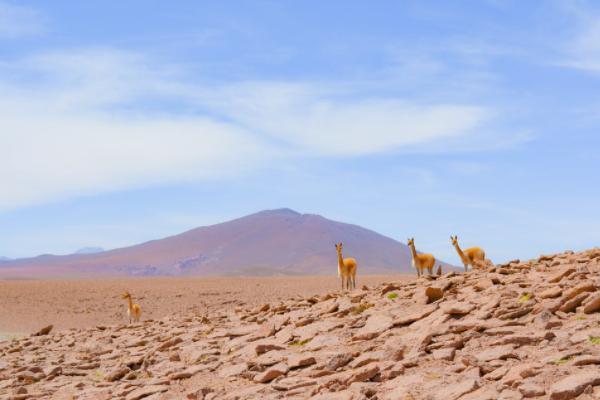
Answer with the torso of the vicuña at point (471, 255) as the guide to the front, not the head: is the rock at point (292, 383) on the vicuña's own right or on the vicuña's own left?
on the vicuña's own left

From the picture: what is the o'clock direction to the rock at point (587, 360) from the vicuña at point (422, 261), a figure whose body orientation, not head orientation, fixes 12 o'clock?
The rock is roughly at 10 o'clock from the vicuña.

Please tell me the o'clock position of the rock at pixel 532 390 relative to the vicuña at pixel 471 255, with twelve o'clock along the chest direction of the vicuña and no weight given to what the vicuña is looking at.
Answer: The rock is roughly at 9 o'clock from the vicuña.

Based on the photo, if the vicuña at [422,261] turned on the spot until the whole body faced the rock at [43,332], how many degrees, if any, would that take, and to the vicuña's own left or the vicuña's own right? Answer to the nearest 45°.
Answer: approximately 45° to the vicuña's own right

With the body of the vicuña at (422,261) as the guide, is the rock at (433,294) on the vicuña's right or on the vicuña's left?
on the vicuña's left

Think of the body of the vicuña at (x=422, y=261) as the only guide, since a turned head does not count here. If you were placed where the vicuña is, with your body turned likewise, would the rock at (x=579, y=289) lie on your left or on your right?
on your left

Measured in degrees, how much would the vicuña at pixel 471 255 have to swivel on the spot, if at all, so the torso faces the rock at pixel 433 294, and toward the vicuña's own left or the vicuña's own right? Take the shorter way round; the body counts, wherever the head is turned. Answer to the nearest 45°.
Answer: approximately 90° to the vicuña's own left

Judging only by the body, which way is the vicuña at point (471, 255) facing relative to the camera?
to the viewer's left

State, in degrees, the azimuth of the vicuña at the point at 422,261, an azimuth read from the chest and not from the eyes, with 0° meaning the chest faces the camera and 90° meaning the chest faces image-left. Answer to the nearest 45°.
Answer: approximately 45°

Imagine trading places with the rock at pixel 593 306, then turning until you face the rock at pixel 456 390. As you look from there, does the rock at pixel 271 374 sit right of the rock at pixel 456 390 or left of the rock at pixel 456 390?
right
